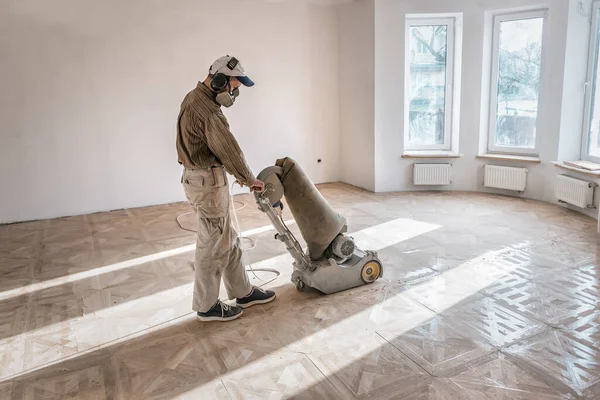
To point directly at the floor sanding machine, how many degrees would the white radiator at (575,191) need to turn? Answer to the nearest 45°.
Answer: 0° — it already faces it

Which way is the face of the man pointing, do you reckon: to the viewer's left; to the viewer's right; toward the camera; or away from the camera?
to the viewer's right

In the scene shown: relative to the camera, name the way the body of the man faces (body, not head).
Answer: to the viewer's right

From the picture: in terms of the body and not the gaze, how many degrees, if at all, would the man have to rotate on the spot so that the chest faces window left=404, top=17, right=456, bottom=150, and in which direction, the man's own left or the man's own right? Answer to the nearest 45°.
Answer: approximately 45° to the man's own left

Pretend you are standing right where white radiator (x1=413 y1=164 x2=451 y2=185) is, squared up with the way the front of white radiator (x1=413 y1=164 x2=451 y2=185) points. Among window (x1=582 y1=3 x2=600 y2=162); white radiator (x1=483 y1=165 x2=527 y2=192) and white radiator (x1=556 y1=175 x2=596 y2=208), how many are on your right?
0

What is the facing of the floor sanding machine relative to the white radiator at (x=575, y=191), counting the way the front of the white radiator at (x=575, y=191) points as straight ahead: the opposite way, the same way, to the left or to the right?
the opposite way

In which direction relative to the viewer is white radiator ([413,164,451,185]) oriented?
toward the camera

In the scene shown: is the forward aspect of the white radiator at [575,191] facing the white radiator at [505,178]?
no

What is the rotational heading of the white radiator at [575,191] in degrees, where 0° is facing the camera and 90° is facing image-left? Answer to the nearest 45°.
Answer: approximately 45°

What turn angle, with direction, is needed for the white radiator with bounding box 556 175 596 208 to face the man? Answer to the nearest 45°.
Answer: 0° — it already faces them

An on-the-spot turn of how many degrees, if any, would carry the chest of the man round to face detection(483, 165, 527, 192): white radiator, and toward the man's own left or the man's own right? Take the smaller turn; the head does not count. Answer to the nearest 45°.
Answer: approximately 45° to the man's own left

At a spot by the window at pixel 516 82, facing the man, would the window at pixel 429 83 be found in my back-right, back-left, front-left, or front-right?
front-right

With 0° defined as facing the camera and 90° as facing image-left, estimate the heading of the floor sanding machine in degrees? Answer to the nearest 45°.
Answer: approximately 270°

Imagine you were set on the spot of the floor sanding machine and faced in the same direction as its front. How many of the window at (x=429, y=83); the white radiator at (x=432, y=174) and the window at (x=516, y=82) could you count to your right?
0

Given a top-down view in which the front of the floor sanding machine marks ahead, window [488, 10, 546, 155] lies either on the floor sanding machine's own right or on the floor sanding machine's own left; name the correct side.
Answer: on the floor sanding machine's own left

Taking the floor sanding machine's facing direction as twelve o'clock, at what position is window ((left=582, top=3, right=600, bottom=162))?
The window is roughly at 11 o'clock from the floor sanding machine.
